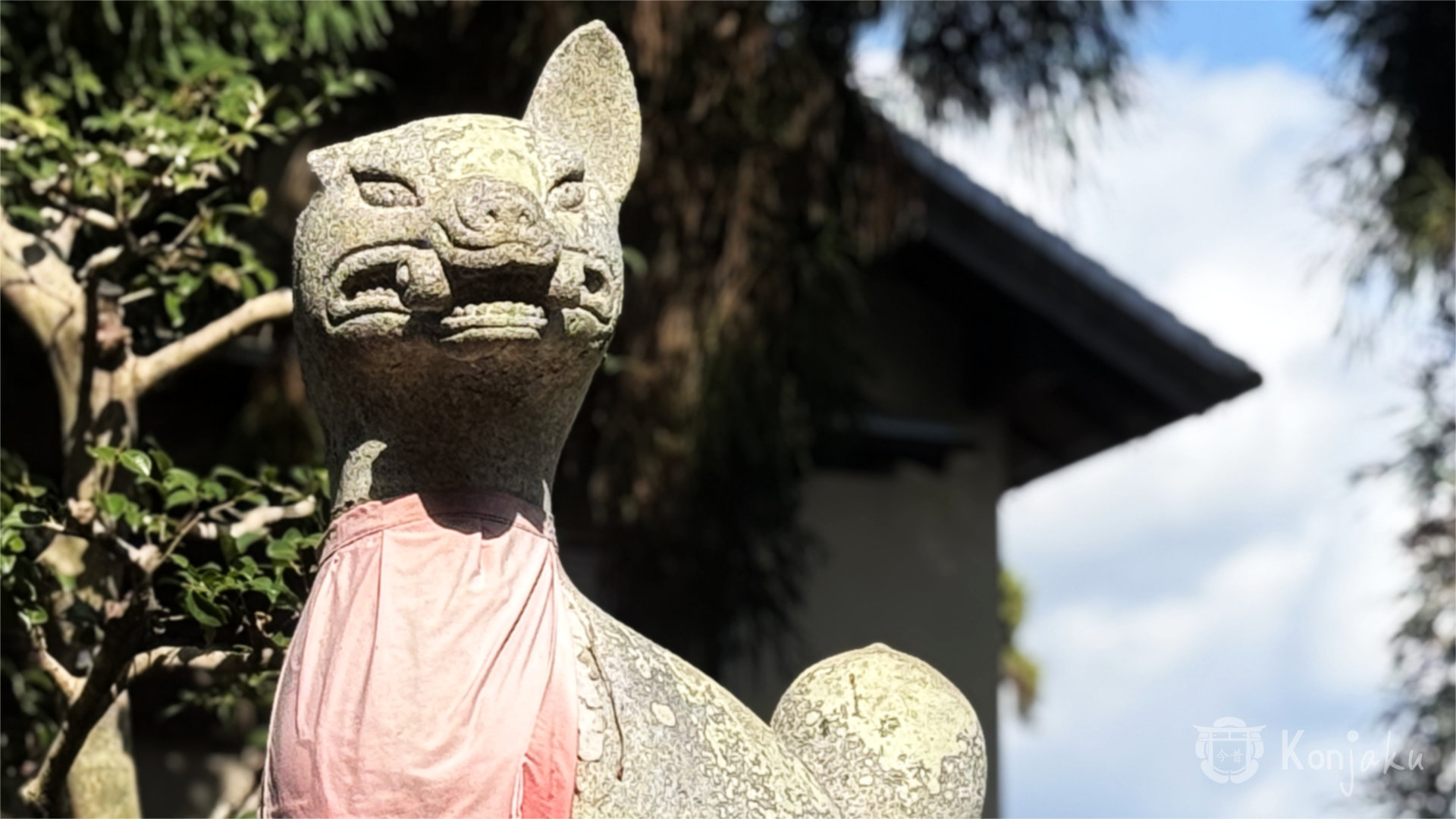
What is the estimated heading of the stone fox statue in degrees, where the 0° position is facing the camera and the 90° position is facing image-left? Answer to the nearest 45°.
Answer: approximately 45°
